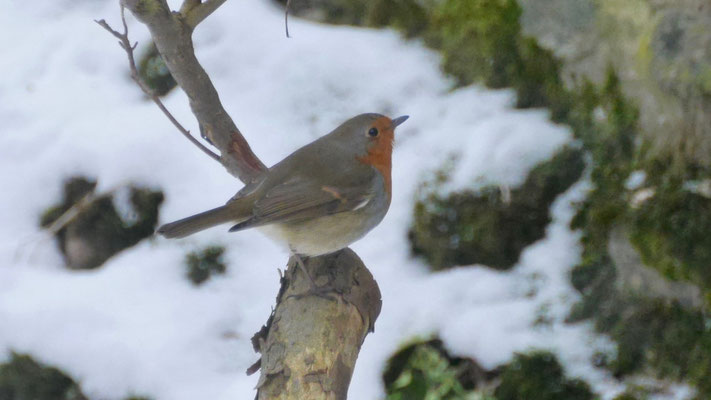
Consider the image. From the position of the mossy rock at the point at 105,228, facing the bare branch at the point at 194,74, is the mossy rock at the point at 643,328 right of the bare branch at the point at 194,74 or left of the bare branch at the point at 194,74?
left

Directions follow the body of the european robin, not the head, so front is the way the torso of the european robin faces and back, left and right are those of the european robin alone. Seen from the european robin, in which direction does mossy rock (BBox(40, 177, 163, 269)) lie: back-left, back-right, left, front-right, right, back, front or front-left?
back-left

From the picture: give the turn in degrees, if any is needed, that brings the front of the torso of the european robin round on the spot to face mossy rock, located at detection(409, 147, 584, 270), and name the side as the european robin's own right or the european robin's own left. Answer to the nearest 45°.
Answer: approximately 45° to the european robin's own left

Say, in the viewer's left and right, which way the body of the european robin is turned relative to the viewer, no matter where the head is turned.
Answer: facing to the right of the viewer

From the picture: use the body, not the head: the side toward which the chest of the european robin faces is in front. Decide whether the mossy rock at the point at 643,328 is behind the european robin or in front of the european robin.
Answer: in front
